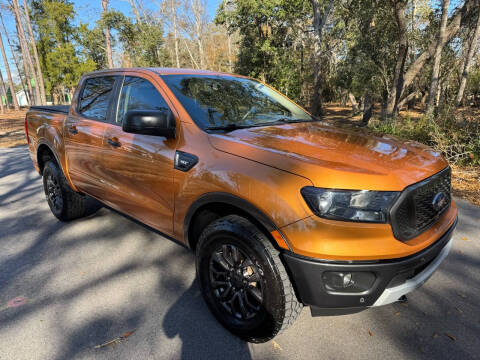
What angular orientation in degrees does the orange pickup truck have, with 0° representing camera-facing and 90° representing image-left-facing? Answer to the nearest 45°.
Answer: approximately 315°

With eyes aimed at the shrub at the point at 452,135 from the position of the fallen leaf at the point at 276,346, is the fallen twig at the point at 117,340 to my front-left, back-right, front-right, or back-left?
back-left

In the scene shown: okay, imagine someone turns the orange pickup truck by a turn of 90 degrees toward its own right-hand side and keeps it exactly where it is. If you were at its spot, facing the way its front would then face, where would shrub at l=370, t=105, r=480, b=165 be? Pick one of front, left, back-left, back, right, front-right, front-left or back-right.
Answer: back
